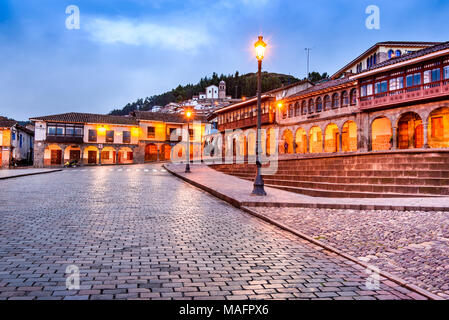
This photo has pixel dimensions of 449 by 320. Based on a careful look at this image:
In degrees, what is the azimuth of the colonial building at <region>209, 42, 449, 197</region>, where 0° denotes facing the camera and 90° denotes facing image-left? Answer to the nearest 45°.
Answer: approximately 45°

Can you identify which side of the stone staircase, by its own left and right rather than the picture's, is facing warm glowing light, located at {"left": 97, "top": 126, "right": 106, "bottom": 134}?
right

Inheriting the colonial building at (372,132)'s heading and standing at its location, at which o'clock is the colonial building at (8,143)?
the colonial building at (8,143) is roughly at 2 o'clock from the colonial building at (372,132).

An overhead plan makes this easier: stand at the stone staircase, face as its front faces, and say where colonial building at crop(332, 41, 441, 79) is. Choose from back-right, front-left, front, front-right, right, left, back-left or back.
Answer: back-right

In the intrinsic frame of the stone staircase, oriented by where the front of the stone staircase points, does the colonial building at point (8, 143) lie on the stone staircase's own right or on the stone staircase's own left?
on the stone staircase's own right

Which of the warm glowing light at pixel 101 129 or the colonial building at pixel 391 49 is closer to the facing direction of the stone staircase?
the warm glowing light

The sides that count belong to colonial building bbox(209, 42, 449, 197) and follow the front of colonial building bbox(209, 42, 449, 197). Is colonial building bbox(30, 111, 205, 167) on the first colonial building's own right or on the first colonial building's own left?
on the first colonial building's own right

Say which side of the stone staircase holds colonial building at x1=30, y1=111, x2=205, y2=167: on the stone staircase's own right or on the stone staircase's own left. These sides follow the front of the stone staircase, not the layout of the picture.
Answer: on the stone staircase's own right
